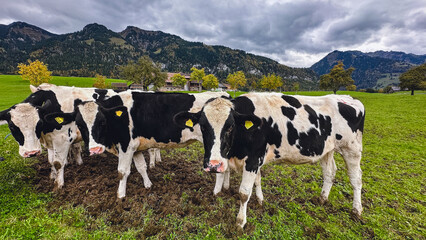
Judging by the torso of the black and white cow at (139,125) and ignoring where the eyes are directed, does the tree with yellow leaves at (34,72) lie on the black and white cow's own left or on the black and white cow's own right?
on the black and white cow's own right

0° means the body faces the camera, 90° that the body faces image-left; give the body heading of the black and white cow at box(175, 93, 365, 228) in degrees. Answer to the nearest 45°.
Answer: approximately 45°

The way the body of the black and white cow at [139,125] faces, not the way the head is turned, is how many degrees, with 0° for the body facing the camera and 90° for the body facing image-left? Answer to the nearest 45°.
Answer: approximately 90°

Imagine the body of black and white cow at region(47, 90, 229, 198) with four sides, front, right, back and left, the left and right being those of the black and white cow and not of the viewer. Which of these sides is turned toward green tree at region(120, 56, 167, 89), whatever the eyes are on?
right

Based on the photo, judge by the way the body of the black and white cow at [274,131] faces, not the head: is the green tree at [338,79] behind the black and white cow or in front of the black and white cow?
behind

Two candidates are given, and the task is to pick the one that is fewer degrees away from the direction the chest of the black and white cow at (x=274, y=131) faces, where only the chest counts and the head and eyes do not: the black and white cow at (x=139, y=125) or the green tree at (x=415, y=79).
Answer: the black and white cow

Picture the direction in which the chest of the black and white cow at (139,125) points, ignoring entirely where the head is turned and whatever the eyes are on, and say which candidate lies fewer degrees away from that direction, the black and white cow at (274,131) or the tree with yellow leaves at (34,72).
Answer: the tree with yellow leaves

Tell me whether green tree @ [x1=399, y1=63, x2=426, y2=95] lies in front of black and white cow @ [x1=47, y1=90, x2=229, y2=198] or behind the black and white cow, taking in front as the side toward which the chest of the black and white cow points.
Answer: behind

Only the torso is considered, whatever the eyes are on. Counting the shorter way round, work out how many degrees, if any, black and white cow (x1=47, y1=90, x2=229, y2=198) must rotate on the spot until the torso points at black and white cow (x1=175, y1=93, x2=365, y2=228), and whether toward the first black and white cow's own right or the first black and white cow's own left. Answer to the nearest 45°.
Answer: approximately 135° to the first black and white cow's own left

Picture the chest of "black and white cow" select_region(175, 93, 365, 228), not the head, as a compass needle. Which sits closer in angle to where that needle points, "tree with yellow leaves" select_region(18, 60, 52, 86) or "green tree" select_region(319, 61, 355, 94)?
the tree with yellow leaves

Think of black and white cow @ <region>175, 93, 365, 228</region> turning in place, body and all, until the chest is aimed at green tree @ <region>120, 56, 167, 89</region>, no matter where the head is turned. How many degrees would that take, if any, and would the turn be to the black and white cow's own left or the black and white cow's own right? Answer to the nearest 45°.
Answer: approximately 90° to the black and white cow's own right
